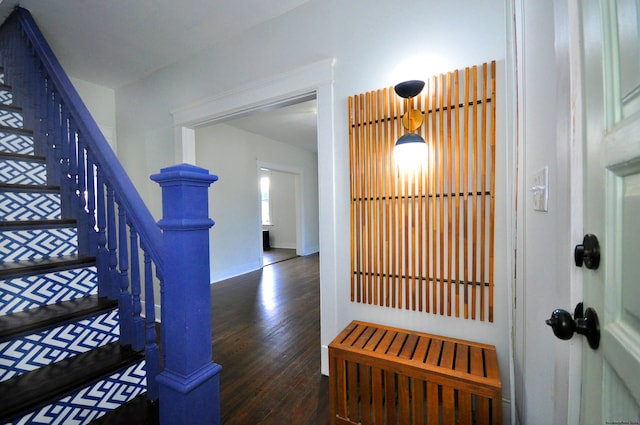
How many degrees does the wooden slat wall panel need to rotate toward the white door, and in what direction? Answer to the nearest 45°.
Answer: approximately 45° to its left

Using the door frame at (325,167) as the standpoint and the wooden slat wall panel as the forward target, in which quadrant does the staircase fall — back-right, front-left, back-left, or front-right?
back-right

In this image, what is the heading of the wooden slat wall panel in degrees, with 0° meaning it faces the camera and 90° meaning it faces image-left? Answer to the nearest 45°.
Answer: approximately 45°
